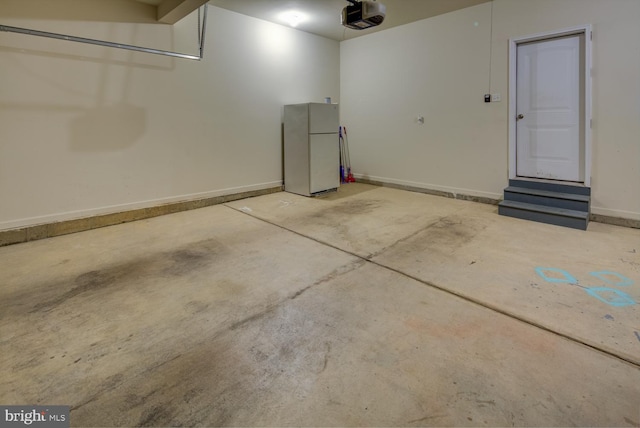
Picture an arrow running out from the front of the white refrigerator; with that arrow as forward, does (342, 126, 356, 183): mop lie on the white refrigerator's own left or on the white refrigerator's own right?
on the white refrigerator's own left

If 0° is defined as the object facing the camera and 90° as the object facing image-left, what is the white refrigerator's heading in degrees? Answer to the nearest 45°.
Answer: approximately 315°
